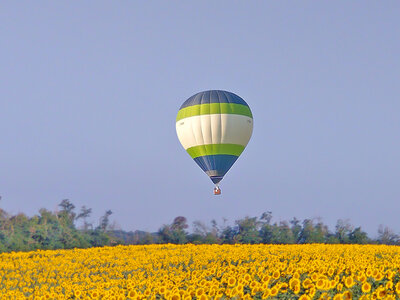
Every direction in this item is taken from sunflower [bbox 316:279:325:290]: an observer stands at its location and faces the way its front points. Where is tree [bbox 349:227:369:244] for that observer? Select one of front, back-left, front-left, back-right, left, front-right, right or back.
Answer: back

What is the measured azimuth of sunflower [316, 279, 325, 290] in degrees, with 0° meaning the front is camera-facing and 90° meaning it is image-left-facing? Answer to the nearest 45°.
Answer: approximately 0°

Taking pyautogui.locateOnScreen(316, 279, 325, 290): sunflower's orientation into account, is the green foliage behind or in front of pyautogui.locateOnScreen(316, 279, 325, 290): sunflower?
behind

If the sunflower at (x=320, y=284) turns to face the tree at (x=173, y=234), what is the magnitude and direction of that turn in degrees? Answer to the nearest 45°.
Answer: approximately 180°

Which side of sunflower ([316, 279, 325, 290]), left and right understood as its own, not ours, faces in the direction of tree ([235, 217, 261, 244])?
back

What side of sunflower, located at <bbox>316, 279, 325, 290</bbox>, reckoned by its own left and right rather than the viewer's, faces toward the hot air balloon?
back

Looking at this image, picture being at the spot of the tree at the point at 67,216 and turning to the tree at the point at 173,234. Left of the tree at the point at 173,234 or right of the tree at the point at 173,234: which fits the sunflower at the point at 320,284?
right

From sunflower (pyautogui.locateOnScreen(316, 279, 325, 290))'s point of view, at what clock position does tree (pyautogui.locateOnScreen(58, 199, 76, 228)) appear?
The tree is roughly at 5 o'clock from the sunflower.
